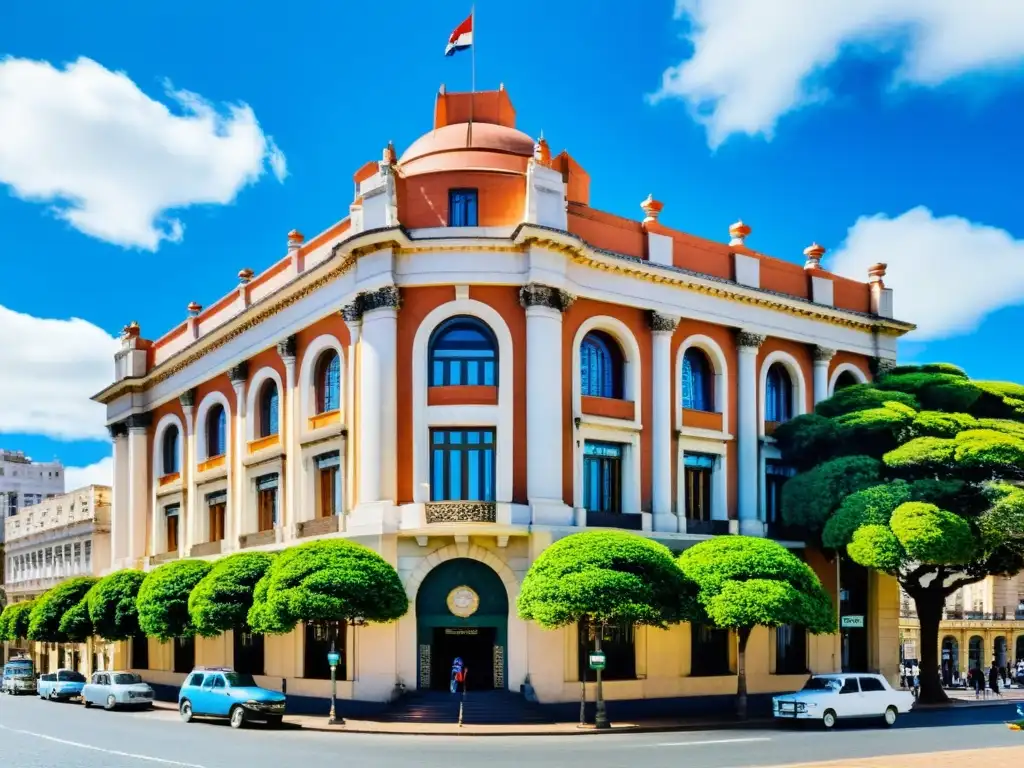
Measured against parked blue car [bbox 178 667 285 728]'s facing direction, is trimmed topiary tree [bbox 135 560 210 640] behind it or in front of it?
behind

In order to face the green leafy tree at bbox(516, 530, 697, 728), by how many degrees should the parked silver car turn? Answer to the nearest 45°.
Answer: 0° — it already faces it

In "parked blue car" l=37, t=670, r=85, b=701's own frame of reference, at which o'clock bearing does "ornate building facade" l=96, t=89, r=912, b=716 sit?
The ornate building facade is roughly at 12 o'clock from the parked blue car.

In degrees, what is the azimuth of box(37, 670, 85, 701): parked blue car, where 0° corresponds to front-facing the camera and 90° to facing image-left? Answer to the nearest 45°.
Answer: approximately 315°

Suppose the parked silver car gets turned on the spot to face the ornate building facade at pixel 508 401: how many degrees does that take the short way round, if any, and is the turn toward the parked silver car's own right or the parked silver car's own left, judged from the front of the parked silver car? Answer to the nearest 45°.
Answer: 0° — it already faces it

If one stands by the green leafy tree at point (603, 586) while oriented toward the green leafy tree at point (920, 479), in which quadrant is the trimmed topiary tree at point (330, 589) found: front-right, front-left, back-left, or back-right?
back-left

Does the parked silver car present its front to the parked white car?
yes

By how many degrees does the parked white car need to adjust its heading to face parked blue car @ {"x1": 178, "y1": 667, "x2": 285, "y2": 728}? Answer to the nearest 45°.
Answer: approximately 45° to its right

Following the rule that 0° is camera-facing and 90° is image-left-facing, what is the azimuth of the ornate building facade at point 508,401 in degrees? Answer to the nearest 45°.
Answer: approximately 0°
